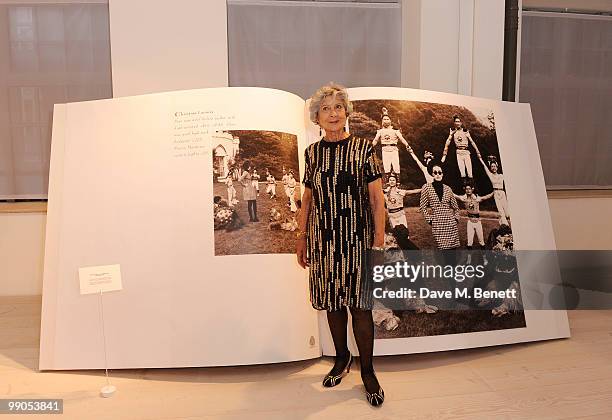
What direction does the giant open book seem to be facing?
toward the camera

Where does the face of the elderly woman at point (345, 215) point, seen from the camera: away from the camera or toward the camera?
toward the camera

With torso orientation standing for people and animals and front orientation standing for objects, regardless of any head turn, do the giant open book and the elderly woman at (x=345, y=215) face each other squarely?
no

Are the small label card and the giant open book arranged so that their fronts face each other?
no

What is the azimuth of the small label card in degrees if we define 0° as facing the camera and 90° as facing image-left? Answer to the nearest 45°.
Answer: approximately 0°

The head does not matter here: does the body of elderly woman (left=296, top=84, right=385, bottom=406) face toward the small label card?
no

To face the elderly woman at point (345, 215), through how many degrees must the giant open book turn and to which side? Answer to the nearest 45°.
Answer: approximately 45° to its left

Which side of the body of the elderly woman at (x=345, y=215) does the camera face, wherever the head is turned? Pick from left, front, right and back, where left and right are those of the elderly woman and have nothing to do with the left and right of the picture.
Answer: front

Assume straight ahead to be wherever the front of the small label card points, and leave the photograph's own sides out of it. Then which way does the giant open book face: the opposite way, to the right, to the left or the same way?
the same way

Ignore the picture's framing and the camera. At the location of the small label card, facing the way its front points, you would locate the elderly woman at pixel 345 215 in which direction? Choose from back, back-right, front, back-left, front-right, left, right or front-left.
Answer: front-left
